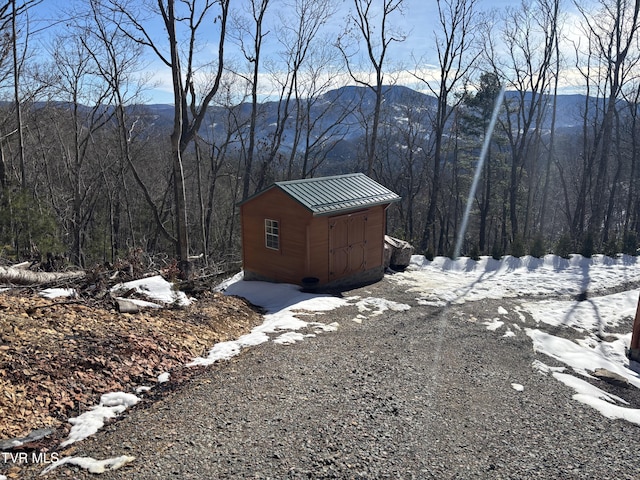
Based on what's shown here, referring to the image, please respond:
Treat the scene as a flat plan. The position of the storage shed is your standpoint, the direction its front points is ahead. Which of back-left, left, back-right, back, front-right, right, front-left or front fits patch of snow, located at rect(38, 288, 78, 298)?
right

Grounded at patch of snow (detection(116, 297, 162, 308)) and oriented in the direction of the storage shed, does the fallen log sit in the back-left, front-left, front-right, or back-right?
back-left

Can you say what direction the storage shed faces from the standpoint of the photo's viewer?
facing the viewer and to the right of the viewer

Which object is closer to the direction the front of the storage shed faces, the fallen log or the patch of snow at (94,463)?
the patch of snow

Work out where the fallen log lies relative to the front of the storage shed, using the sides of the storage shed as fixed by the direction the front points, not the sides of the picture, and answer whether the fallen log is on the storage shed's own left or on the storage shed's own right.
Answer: on the storage shed's own right

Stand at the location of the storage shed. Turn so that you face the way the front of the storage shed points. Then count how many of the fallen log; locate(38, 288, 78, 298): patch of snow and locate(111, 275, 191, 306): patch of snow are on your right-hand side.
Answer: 3

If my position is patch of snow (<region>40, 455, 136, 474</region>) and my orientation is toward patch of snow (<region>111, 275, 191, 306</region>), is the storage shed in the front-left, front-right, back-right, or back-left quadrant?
front-right

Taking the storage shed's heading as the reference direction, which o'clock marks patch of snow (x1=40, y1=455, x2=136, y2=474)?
The patch of snow is roughly at 2 o'clock from the storage shed.

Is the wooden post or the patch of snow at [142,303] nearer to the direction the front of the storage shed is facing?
the wooden post

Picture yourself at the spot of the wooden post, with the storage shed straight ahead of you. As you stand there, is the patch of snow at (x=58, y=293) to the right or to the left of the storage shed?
left

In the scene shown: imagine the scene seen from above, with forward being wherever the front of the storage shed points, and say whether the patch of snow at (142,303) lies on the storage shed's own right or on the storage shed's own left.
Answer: on the storage shed's own right

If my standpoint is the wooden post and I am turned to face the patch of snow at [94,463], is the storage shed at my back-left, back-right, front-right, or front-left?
front-right

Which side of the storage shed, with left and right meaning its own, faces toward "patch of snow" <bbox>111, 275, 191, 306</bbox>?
right
